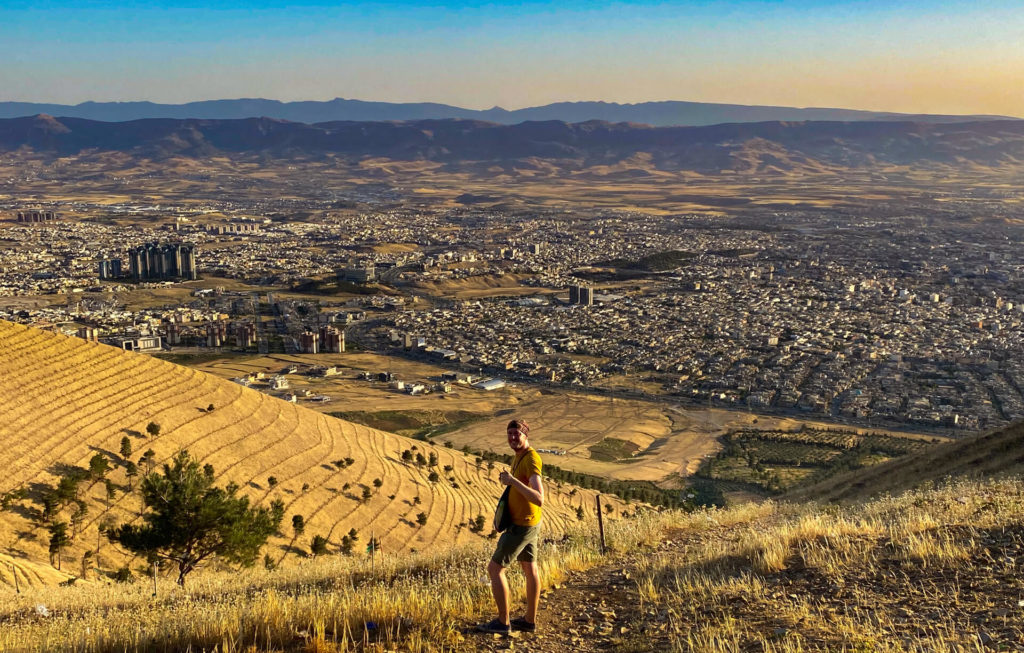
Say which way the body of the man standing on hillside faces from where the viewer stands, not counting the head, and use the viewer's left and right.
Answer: facing to the left of the viewer

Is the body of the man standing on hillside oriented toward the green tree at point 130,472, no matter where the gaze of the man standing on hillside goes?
no

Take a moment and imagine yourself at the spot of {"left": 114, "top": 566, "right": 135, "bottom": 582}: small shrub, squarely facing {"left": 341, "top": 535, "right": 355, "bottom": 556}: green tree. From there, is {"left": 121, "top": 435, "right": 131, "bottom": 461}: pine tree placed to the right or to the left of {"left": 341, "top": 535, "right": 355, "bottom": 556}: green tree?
left

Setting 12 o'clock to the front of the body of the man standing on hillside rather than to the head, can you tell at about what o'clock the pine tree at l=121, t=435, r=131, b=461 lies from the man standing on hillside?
The pine tree is roughly at 2 o'clock from the man standing on hillside.

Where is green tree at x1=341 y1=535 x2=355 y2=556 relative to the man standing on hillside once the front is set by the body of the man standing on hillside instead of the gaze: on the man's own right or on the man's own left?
on the man's own right

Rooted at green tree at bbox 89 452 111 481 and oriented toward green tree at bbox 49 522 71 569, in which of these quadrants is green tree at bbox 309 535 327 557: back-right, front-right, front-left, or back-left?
front-left

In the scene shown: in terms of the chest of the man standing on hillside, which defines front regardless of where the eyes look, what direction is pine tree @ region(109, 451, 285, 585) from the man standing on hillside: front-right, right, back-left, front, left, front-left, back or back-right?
front-right

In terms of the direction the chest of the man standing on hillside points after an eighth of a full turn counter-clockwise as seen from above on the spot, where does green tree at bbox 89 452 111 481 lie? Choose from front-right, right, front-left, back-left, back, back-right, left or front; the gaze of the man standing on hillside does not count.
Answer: right

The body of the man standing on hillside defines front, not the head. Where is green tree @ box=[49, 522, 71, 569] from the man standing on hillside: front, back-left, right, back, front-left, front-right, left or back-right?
front-right

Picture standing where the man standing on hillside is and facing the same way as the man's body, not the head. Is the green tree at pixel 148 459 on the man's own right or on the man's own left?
on the man's own right

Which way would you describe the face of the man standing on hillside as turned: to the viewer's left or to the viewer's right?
to the viewer's left
